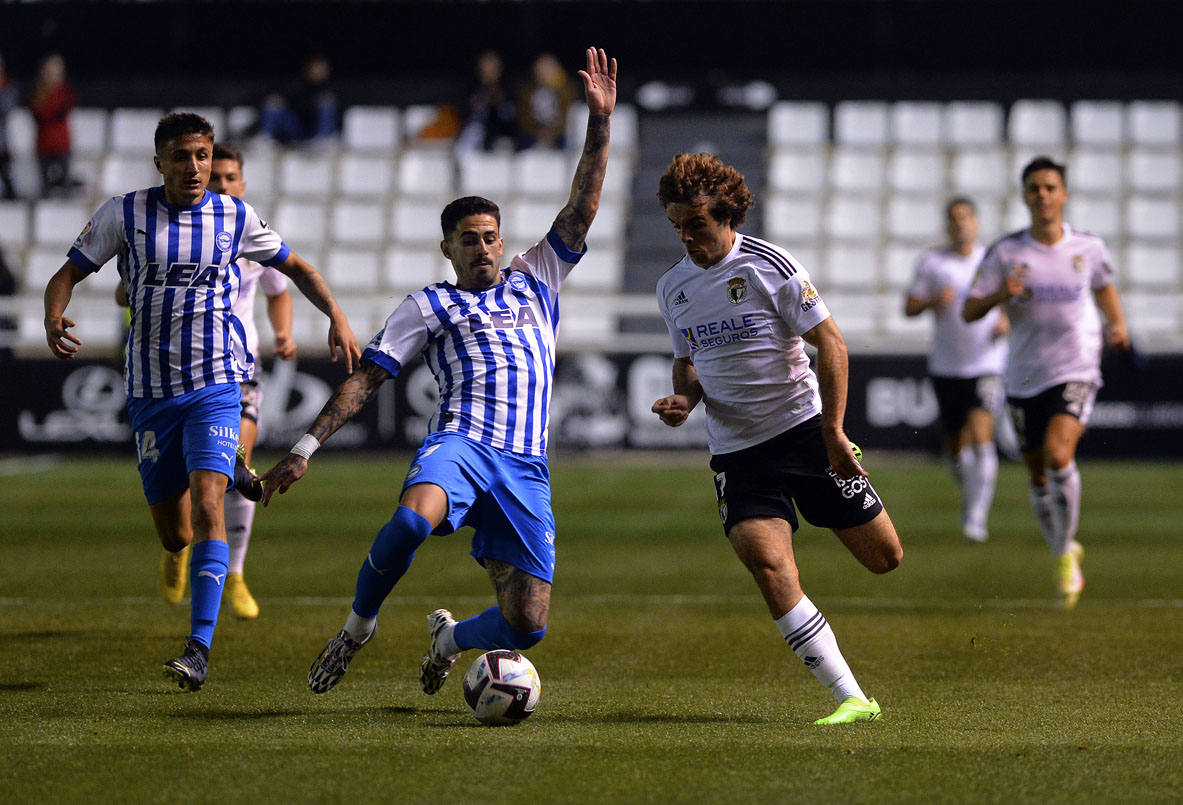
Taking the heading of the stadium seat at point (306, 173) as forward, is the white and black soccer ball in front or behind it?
in front

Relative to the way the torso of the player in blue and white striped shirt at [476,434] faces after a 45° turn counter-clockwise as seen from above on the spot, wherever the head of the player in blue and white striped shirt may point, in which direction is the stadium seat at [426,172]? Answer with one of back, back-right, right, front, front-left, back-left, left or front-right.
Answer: back-left

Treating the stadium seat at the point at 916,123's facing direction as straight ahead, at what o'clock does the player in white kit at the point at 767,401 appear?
The player in white kit is roughly at 12 o'clock from the stadium seat.

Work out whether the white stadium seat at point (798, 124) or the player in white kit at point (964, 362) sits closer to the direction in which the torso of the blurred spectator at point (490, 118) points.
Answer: the player in white kit

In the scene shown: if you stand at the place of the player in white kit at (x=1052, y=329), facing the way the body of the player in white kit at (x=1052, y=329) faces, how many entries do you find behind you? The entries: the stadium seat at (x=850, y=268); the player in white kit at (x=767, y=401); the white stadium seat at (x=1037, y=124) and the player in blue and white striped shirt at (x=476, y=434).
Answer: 2

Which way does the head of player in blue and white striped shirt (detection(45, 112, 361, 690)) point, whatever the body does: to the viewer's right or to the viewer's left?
to the viewer's right

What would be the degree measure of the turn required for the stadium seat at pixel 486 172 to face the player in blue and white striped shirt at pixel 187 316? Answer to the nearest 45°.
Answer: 0° — it already faces them

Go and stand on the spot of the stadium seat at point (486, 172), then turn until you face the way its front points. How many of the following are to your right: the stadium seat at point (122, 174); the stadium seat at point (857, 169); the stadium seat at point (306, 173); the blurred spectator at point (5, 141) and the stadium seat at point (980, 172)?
3

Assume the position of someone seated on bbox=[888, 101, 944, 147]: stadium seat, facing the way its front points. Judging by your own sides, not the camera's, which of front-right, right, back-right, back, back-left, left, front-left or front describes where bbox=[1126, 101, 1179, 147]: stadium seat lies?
left

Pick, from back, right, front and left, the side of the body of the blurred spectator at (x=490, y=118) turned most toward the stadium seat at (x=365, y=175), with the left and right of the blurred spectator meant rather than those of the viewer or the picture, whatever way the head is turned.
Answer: right
